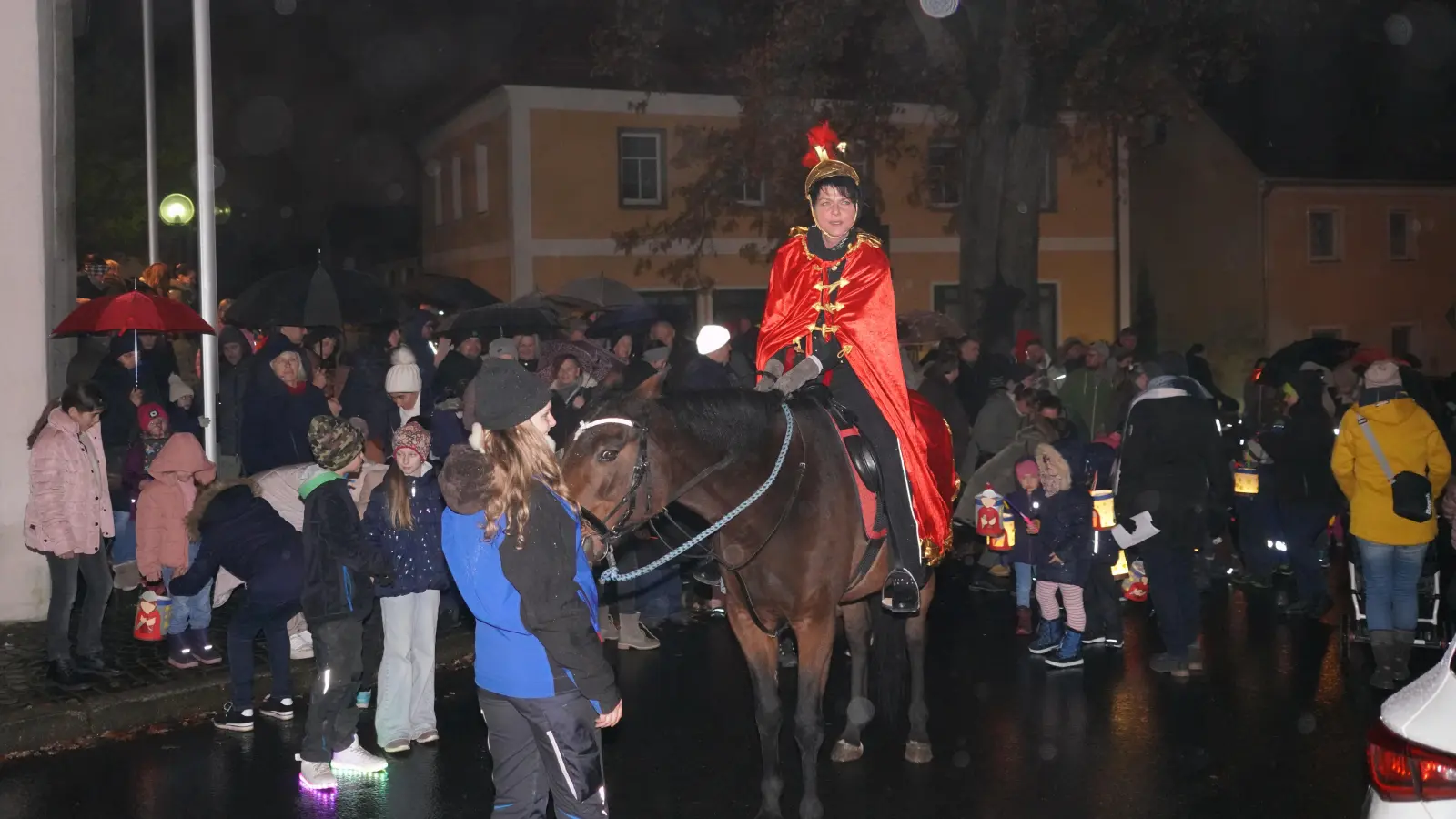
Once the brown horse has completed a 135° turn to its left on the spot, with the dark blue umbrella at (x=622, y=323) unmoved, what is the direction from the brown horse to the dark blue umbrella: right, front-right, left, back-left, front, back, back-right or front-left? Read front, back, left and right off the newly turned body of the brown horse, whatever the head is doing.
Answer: left

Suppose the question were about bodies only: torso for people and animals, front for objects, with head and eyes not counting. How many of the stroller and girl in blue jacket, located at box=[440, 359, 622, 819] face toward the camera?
0

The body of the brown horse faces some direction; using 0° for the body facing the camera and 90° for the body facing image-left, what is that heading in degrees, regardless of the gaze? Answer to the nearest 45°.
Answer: approximately 45°

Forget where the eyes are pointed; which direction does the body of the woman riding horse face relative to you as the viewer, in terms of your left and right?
facing the viewer and to the left of the viewer

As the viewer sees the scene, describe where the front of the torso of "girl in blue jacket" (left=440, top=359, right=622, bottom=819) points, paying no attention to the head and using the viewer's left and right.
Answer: facing away from the viewer and to the right of the viewer

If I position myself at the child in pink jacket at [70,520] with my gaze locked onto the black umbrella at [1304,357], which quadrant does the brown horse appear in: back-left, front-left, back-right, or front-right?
front-right
